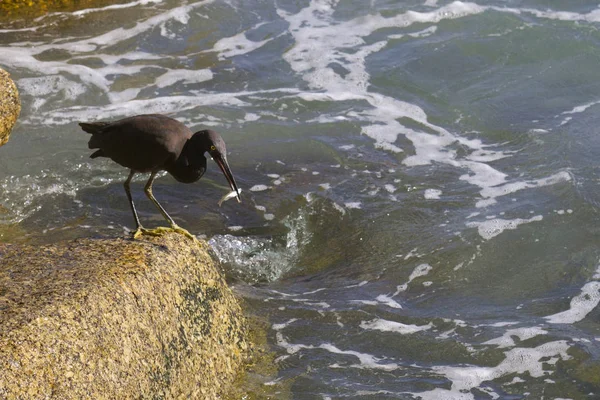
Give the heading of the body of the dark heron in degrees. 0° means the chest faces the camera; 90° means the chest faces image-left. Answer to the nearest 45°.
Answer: approximately 270°

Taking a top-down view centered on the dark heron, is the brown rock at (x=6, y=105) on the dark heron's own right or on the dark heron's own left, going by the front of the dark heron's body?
on the dark heron's own left
